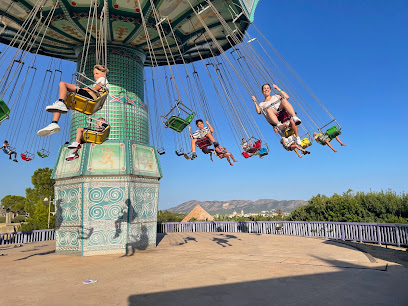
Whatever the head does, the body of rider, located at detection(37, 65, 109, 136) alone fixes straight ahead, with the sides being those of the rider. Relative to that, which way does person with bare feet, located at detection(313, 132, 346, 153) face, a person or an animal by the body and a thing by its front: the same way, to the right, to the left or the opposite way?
to the left

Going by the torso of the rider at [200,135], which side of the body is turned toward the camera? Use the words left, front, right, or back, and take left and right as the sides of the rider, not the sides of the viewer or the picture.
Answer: front

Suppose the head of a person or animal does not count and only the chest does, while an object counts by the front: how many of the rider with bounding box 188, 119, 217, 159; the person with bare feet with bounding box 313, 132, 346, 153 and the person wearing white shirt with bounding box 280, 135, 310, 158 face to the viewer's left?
0

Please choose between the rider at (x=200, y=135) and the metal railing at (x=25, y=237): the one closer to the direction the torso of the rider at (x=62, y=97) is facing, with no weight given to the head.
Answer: the metal railing

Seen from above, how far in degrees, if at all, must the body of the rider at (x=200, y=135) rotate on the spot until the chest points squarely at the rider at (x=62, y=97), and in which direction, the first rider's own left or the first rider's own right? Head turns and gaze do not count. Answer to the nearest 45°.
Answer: approximately 45° to the first rider's own right

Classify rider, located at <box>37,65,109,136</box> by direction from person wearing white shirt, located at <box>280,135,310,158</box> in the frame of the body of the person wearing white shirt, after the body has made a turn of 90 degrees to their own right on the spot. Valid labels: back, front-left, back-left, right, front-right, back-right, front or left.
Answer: front

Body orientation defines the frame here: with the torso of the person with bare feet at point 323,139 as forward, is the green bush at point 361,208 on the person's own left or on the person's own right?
on the person's own left

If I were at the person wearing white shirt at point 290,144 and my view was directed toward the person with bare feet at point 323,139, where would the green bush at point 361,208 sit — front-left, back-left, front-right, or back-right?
front-left

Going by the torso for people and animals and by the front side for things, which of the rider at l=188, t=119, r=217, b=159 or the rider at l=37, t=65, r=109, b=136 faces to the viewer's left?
the rider at l=37, t=65, r=109, b=136

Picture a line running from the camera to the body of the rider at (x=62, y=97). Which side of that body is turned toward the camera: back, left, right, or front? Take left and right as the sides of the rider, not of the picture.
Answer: left

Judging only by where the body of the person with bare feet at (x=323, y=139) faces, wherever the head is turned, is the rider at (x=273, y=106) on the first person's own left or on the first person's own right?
on the first person's own right

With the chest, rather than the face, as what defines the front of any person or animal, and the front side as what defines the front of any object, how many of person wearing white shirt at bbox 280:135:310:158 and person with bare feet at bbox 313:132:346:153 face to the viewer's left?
0

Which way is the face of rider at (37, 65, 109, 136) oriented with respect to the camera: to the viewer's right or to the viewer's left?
to the viewer's left

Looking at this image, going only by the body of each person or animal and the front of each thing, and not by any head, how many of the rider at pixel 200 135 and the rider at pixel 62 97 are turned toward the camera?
1

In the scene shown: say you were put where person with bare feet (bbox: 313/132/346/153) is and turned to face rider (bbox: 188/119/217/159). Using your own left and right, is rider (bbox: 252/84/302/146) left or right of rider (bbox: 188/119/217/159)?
left
